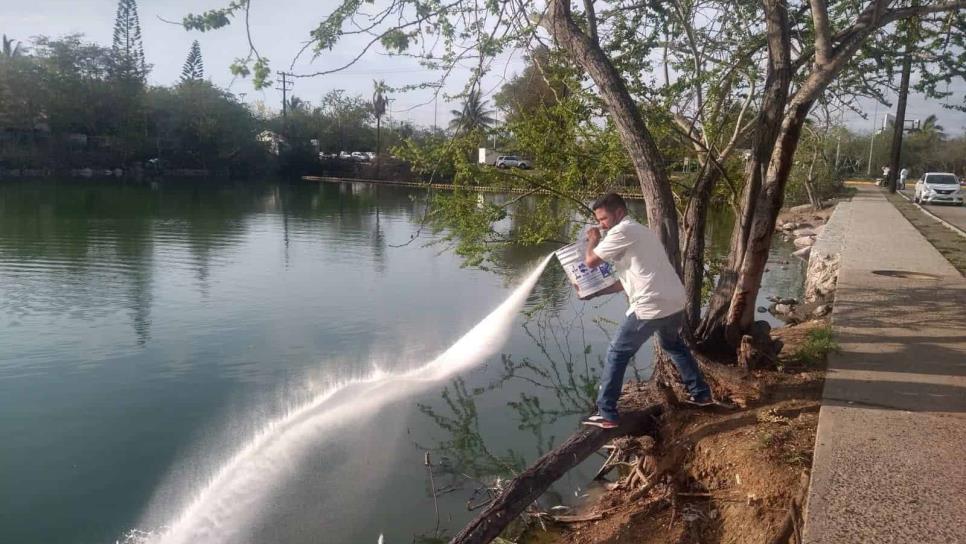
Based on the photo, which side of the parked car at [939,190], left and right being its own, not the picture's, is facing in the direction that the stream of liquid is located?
front

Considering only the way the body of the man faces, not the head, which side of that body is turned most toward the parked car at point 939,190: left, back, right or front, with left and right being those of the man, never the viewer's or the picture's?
right

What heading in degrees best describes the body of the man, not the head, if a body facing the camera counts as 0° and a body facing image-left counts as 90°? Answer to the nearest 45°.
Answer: approximately 90°

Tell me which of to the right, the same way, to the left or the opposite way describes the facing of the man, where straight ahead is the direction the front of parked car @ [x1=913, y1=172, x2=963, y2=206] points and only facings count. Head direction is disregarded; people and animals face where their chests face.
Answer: to the right

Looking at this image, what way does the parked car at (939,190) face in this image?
toward the camera

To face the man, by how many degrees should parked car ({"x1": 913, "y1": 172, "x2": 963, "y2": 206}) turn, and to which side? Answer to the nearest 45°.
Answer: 0° — it already faces them

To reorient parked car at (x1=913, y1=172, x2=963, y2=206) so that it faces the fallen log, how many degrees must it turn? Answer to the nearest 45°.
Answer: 0° — it already faces it

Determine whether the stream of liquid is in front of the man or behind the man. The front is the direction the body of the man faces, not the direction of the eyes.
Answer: in front

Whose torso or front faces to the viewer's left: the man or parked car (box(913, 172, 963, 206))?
the man

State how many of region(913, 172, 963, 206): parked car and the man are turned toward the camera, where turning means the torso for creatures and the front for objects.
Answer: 1
